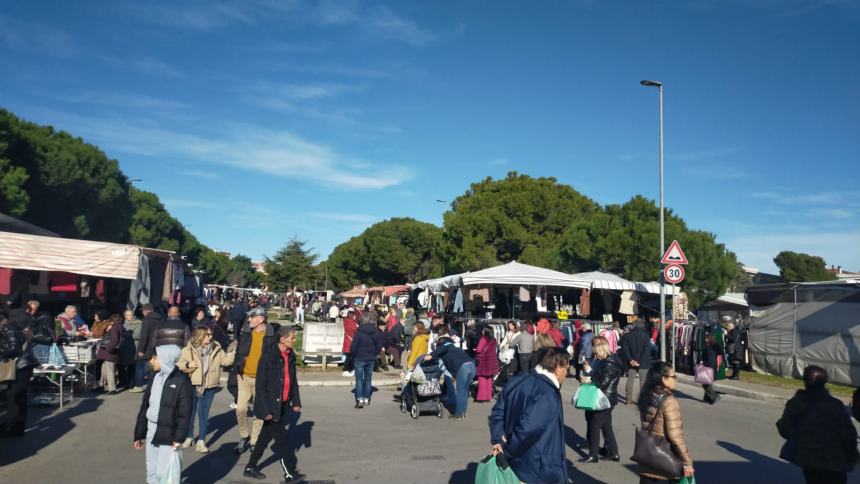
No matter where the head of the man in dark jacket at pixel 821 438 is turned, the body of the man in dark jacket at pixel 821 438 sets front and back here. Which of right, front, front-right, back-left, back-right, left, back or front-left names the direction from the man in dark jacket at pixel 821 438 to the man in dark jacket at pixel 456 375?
front-left

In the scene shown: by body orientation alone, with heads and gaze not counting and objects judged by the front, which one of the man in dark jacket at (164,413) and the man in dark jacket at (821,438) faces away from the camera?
the man in dark jacket at (821,438)

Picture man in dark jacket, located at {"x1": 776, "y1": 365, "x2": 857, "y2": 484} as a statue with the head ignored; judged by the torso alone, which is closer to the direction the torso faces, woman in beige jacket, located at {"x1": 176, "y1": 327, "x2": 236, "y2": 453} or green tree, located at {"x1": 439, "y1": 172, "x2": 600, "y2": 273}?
the green tree

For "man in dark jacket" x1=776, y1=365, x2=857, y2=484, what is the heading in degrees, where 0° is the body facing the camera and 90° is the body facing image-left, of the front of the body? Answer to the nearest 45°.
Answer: approximately 180°

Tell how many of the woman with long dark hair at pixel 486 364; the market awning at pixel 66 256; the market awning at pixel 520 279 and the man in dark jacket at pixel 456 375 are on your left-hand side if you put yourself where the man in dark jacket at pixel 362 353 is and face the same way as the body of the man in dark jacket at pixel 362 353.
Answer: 1

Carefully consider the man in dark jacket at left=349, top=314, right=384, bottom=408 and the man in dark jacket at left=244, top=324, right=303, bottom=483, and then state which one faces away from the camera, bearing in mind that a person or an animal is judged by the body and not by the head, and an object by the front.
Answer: the man in dark jacket at left=349, top=314, right=384, bottom=408

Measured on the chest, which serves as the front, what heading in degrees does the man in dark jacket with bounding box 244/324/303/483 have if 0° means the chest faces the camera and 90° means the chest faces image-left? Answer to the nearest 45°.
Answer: approximately 315°

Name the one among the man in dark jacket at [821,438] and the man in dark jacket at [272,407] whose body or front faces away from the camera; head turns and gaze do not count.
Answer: the man in dark jacket at [821,438]

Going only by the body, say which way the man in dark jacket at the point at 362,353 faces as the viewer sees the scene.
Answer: away from the camera

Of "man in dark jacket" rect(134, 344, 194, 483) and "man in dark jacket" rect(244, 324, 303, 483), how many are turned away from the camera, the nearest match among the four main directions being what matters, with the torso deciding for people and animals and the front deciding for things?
0

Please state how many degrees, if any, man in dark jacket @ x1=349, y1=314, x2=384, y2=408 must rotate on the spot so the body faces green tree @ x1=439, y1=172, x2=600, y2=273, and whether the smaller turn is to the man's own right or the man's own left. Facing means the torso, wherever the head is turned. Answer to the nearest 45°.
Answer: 0° — they already face it

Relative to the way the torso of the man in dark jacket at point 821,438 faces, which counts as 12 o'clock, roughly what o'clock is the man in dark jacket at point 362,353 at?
the man in dark jacket at point 362,353 is roughly at 10 o'clock from the man in dark jacket at point 821,438.
